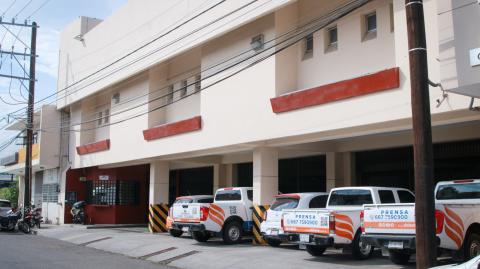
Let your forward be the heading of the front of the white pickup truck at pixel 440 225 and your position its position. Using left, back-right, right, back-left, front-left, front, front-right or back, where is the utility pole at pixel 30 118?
left

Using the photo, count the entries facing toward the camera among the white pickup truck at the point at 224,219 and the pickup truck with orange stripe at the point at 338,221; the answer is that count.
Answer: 0

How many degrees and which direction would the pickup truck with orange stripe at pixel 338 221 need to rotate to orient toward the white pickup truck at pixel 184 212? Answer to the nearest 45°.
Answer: approximately 90° to its left

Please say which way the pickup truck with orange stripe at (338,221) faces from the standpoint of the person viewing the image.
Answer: facing away from the viewer and to the right of the viewer

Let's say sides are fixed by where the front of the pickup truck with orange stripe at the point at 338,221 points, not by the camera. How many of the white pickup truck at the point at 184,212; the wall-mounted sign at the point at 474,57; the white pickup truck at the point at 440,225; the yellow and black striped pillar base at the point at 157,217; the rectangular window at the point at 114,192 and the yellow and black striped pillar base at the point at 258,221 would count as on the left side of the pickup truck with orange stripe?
4

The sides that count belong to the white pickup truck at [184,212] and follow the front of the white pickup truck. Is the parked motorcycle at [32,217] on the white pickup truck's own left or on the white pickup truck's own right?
on the white pickup truck's own left

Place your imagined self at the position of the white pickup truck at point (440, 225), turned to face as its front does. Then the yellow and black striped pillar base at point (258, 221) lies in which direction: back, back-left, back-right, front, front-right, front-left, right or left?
left

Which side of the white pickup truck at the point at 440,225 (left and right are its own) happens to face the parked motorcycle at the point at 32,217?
left

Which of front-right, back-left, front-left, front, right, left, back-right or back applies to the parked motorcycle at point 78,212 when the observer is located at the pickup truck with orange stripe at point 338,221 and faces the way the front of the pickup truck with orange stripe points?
left

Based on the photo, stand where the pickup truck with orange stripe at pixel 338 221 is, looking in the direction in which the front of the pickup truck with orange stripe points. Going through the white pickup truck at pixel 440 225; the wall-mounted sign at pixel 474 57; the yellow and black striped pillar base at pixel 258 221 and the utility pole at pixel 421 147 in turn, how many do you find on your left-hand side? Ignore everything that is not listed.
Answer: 1

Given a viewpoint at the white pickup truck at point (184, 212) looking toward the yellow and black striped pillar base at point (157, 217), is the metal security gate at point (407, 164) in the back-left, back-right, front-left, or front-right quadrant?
back-right

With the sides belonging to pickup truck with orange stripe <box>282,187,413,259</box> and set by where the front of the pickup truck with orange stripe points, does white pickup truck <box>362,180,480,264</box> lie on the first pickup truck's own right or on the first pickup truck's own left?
on the first pickup truck's own right

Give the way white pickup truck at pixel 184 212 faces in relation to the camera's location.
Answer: facing away from the viewer and to the right of the viewer

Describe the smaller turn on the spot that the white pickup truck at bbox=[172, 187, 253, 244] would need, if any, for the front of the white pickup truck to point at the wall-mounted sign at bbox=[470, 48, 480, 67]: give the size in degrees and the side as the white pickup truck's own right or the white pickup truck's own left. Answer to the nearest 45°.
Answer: approximately 90° to the white pickup truck's own right

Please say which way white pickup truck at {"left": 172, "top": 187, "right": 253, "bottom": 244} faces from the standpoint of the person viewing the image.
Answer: facing away from the viewer and to the right of the viewer

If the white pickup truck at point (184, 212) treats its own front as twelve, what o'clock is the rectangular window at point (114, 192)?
The rectangular window is roughly at 10 o'clock from the white pickup truck.

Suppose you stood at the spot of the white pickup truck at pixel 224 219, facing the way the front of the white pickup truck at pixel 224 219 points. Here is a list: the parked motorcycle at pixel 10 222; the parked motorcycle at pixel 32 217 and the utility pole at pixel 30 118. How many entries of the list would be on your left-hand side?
3

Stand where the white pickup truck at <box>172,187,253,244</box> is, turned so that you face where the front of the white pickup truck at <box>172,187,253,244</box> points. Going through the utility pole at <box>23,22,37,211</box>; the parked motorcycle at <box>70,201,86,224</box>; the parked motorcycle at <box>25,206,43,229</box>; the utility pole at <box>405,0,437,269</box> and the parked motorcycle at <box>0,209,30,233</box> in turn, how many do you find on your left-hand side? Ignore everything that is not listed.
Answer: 4
